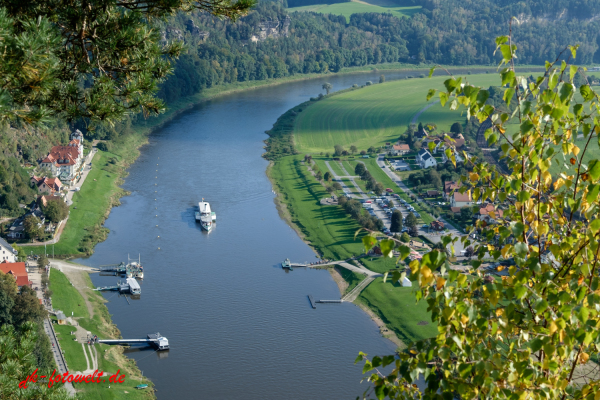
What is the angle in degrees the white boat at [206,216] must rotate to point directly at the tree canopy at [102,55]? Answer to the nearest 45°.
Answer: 0° — it already faces it

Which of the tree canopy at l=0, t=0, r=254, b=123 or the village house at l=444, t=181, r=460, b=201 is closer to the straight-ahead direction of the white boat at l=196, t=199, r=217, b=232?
the tree canopy
